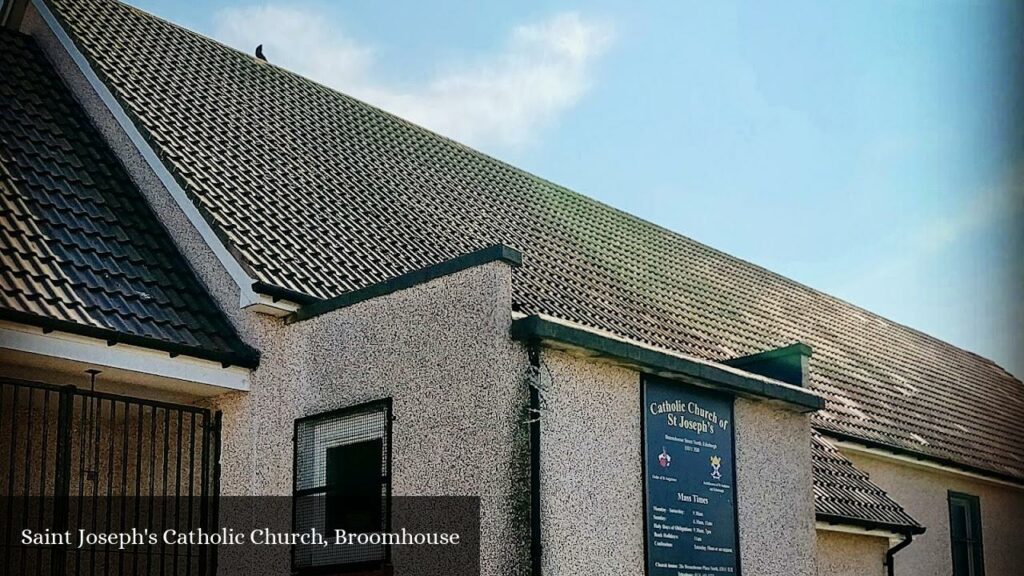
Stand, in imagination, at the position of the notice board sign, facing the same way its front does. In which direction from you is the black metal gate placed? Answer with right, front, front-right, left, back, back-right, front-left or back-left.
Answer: back-right

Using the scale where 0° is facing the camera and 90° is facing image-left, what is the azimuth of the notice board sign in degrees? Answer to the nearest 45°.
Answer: approximately 315°
